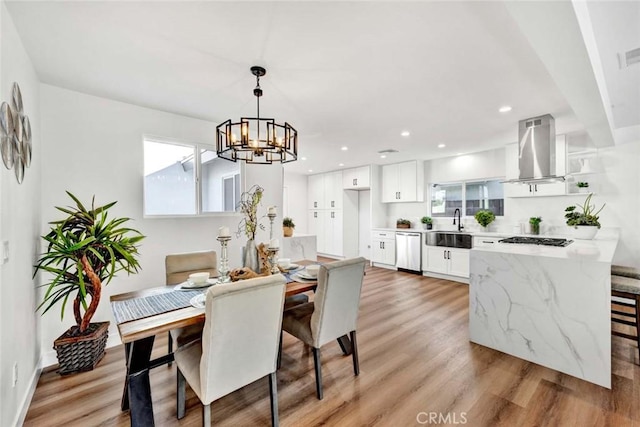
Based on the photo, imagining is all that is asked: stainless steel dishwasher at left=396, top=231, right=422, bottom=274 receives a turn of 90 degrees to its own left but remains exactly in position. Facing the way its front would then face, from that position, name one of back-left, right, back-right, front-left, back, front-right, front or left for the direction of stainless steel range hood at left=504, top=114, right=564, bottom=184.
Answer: front

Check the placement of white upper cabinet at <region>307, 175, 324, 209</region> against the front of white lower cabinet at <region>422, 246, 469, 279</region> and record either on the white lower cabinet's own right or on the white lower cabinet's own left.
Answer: on the white lower cabinet's own right

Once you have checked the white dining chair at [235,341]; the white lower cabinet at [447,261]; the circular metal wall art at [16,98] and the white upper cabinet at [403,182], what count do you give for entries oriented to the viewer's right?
1

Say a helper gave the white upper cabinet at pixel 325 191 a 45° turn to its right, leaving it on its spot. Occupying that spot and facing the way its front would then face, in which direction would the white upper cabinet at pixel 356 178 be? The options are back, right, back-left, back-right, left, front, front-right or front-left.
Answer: back-left

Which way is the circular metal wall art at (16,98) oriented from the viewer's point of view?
to the viewer's right

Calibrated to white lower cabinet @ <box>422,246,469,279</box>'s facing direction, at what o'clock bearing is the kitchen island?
The kitchen island is roughly at 10 o'clock from the white lower cabinet.

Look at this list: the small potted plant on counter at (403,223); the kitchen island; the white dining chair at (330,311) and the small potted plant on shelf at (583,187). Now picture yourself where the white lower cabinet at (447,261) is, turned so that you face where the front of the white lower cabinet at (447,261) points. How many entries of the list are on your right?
1

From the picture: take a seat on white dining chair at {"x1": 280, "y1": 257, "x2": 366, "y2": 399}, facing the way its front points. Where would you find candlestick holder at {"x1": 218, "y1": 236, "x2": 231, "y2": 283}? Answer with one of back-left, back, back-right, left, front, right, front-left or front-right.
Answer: front-left

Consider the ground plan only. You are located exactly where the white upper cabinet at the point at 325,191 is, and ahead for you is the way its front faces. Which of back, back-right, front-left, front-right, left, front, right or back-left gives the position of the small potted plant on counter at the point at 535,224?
left

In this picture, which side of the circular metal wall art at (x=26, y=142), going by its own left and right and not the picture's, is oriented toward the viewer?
right

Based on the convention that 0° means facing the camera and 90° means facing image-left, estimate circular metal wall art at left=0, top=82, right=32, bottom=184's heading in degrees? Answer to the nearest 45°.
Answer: approximately 315°

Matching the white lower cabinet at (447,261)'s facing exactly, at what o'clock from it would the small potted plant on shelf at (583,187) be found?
The small potted plant on shelf is roughly at 8 o'clock from the white lower cabinet.

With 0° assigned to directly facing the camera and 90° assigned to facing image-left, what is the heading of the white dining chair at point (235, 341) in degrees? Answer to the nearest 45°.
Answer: approximately 135°
